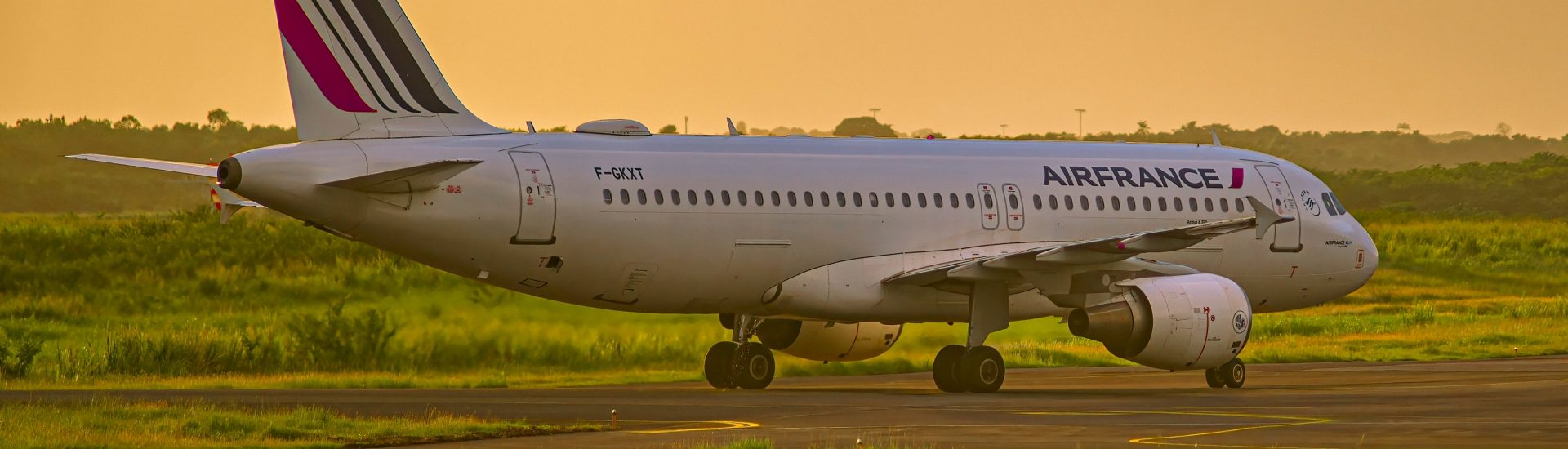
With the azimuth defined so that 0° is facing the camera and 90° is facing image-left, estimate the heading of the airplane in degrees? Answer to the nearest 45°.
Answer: approximately 225°
